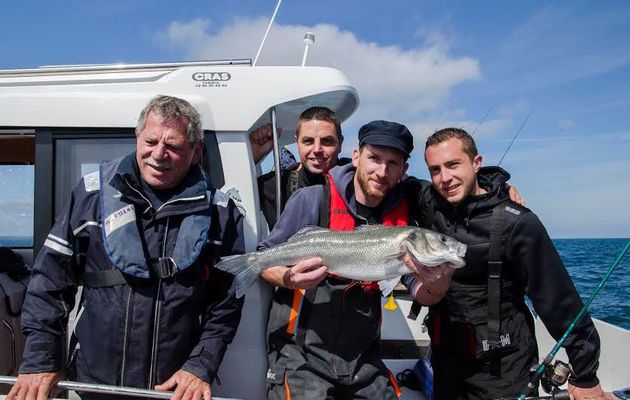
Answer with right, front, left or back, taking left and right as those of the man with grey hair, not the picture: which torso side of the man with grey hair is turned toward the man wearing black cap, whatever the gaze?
left

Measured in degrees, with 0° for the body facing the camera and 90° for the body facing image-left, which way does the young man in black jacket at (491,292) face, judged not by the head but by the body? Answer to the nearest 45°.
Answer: approximately 45°

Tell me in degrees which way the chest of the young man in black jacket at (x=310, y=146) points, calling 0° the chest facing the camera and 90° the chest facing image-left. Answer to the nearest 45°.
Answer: approximately 0°

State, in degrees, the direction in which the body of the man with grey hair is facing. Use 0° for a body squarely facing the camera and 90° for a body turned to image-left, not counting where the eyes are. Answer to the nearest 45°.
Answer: approximately 0°

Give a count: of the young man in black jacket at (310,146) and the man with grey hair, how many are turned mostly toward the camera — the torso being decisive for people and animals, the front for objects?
2

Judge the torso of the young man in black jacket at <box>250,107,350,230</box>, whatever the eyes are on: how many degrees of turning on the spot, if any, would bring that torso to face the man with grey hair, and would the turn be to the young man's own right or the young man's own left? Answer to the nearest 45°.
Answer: approximately 45° to the young man's own right

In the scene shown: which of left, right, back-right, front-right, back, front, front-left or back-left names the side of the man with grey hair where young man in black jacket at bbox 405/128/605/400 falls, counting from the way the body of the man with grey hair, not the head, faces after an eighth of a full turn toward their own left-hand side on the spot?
front-left
